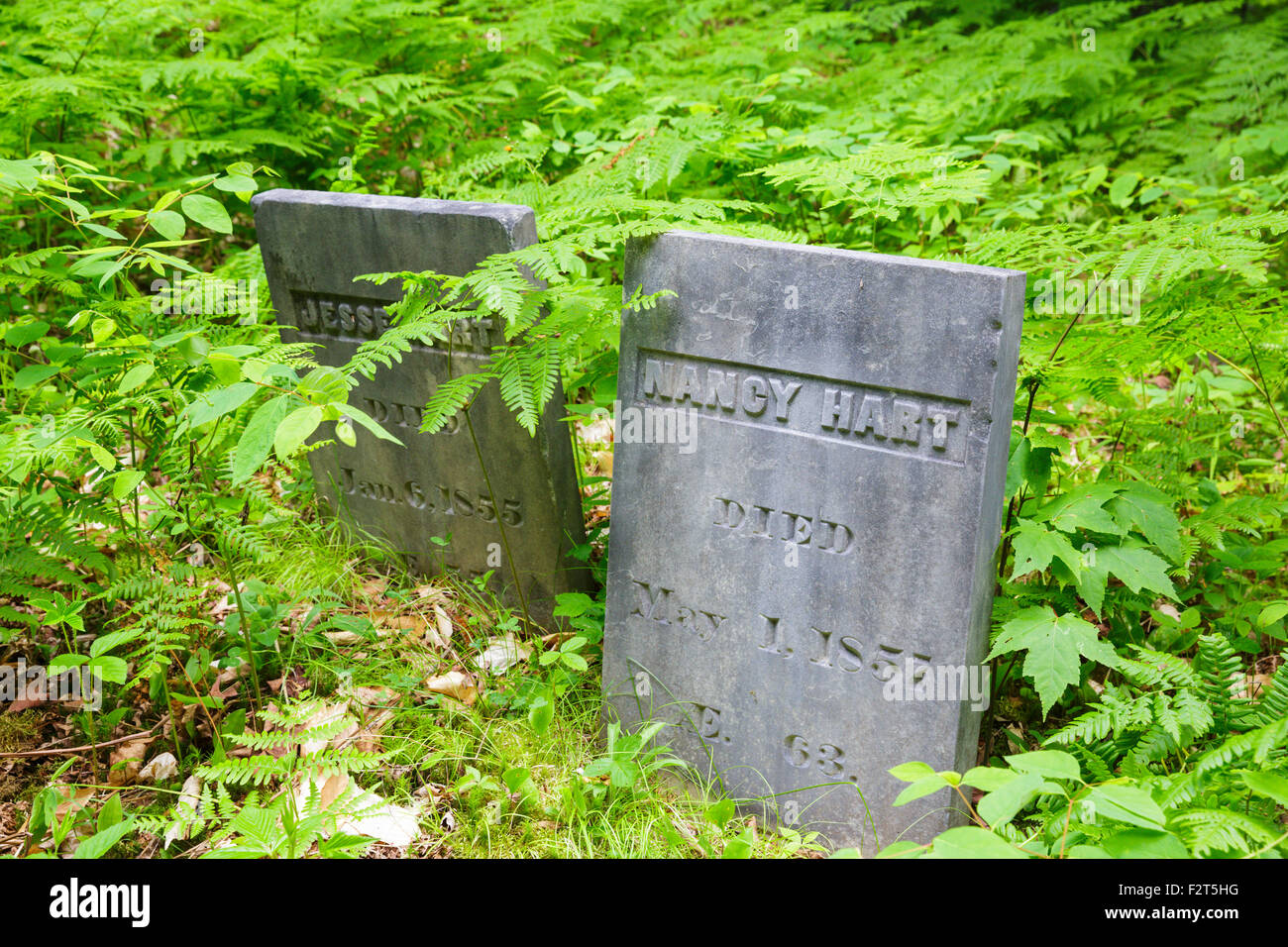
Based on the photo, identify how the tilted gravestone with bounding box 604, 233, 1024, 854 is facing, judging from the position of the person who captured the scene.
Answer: facing the viewer and to the left of the viewer

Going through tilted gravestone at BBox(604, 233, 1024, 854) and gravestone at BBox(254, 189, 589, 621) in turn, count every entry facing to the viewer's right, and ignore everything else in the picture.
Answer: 0

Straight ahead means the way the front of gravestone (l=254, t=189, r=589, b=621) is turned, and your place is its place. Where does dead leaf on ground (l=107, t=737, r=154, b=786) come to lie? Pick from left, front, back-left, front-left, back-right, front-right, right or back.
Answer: front

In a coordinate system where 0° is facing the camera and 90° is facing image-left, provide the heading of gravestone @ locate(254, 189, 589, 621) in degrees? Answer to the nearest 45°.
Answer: approximately 45°

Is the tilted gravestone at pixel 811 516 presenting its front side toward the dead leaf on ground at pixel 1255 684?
no

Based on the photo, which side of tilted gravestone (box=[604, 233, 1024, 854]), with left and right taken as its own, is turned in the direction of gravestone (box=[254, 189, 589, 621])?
right

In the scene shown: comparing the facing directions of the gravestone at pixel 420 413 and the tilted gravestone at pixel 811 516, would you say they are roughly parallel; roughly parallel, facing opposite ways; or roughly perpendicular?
roughly parallel
